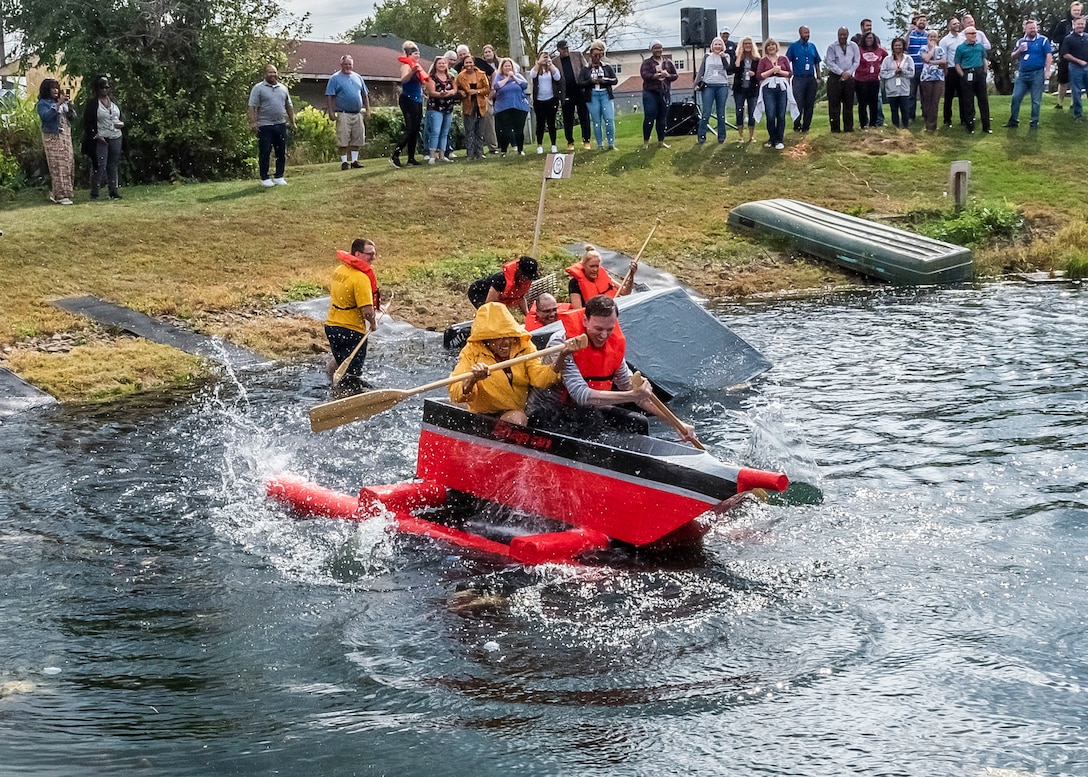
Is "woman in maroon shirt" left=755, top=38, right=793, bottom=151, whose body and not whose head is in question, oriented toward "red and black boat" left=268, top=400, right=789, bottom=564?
yes

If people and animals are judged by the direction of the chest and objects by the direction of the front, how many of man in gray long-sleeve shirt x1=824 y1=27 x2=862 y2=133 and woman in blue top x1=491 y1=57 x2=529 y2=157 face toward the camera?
2

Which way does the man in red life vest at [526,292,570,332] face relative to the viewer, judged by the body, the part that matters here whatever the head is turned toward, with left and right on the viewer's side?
facing the viewer and to the right of the viewer

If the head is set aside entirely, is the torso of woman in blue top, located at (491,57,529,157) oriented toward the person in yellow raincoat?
yes

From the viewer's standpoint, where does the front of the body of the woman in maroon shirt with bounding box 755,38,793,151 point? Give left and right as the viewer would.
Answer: facing the viewer

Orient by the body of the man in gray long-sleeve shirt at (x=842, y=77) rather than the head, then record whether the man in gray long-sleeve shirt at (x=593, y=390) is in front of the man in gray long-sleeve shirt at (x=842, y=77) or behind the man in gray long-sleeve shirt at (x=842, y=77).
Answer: in front

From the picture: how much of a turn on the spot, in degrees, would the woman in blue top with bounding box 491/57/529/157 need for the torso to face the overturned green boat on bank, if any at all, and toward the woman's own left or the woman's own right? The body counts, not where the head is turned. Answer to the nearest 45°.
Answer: approximately 45° to the woman's own left

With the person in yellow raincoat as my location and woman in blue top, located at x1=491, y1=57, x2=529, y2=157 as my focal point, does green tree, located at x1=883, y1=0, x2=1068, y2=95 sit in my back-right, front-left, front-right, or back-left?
front-right

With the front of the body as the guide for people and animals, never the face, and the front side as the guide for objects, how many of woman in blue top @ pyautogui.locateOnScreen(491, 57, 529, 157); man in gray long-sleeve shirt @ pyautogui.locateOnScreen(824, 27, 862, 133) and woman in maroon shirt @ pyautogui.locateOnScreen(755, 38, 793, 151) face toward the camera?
3

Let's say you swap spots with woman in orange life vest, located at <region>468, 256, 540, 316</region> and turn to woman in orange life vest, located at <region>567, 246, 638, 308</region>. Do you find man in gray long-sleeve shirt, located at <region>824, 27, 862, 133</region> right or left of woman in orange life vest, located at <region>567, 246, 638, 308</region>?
left

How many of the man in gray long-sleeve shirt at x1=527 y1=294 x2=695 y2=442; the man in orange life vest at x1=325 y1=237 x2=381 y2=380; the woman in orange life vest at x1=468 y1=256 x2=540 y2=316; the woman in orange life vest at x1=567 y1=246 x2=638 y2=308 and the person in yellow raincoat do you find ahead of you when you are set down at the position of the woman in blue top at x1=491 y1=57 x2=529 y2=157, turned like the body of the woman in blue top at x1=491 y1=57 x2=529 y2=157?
5

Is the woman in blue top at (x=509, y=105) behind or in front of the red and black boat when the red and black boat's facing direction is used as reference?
behind

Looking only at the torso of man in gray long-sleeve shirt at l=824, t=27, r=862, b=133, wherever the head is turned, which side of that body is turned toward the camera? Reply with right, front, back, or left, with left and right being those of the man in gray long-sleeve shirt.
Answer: front
